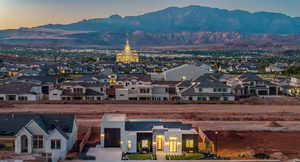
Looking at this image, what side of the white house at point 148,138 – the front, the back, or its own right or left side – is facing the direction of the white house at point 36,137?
right

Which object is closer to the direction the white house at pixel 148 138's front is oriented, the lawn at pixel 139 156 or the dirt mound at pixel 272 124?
the lawn

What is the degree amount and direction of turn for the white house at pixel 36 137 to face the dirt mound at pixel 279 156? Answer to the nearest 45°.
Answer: approximately 90° to its left

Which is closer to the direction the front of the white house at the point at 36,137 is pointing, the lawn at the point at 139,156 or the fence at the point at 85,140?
the lawn

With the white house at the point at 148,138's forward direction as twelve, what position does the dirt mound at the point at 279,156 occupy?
The dirt mound is roughly at 9 o'clock from the white house.

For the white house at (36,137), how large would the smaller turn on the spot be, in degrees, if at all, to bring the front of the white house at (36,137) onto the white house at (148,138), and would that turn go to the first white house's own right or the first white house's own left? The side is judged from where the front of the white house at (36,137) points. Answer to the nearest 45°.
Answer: approximately 90° to the first white house's own left

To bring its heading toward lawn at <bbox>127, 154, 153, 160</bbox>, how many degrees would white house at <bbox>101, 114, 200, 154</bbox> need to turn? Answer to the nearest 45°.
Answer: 0° — it already faces it

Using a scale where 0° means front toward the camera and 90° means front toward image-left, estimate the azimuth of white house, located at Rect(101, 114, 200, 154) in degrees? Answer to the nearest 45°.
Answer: approximately 0°

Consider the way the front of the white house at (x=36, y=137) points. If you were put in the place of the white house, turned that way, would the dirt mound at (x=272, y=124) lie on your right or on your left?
on your left

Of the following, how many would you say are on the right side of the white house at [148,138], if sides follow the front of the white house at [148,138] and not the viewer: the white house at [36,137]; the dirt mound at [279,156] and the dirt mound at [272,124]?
1

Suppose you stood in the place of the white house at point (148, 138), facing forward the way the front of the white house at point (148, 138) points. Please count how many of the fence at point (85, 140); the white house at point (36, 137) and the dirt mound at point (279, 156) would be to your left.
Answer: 1

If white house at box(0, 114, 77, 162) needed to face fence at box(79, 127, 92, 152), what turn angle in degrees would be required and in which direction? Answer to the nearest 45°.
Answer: approximately 135° to its left

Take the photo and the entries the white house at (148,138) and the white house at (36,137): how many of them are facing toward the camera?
2
